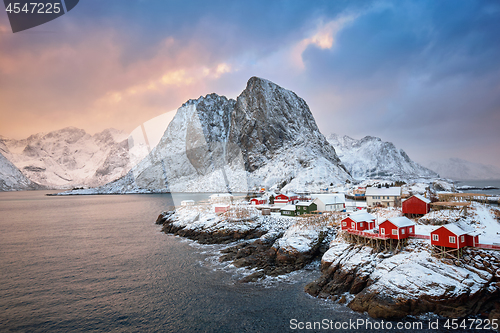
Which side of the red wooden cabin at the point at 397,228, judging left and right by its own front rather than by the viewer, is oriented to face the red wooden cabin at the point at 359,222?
right

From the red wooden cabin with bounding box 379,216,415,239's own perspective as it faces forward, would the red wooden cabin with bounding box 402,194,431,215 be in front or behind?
behind

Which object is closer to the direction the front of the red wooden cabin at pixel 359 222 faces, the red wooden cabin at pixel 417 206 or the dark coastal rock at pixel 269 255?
the dark coastal rock

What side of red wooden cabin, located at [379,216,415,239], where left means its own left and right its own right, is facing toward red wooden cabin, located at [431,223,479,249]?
left

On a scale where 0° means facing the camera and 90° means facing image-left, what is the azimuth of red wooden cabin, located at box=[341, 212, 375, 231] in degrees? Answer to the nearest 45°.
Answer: approximately 45°

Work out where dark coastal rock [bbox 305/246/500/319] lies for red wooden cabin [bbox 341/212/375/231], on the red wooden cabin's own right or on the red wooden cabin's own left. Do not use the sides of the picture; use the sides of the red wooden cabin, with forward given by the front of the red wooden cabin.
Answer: on the red wooden cabin's own left

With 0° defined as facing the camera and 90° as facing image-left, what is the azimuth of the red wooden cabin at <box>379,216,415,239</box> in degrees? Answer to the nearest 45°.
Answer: approximately 45°

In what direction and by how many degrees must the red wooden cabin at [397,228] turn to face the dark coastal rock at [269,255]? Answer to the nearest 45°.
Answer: approximately 45° to its right

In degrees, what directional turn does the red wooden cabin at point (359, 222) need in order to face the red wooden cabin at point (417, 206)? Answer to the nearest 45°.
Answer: approximately 180°
